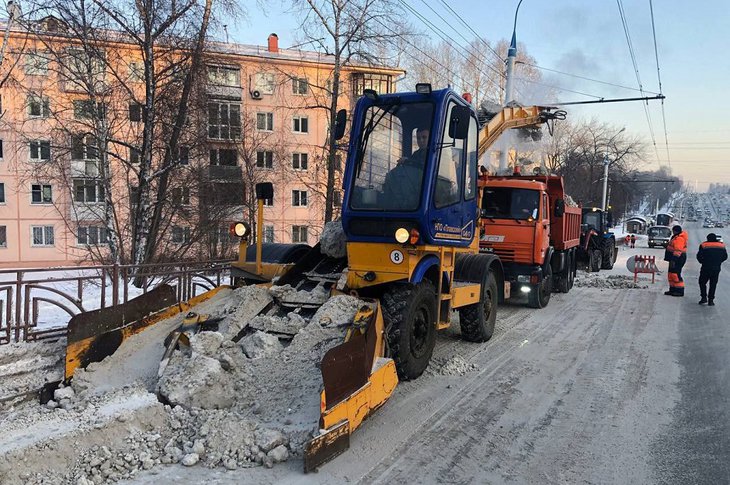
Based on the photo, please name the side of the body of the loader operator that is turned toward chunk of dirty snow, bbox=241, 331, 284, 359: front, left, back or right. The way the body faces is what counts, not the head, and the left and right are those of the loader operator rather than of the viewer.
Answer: front

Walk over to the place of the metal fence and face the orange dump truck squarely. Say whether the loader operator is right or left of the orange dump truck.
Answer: right

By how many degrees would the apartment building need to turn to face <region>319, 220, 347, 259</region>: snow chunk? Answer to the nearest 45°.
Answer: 0° — it already faces it

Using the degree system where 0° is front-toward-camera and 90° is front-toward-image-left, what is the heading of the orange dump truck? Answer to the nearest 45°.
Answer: approximately 45°

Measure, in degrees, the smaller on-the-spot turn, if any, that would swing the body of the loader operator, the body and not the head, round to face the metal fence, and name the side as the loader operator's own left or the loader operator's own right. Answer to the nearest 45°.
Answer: approximately 45° to the loader operator's own right

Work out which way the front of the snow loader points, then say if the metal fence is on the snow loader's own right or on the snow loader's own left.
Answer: on the snow loader's own right

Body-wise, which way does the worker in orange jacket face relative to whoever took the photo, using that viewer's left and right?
facing to the left of the viewer

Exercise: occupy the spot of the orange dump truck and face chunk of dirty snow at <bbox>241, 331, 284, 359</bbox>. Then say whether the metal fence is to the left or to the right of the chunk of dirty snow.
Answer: right

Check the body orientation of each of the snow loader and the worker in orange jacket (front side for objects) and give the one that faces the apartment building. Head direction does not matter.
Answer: the worker in orange jacket

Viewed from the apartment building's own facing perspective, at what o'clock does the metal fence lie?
The metal fence is roughly at 12 o'clock from the apartment building.

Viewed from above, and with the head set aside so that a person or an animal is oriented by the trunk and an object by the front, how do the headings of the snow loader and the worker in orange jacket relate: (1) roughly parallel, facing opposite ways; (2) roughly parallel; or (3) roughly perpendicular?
roughly perpendicular

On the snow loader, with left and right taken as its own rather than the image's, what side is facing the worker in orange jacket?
back

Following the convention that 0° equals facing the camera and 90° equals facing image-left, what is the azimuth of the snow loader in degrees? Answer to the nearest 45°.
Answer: approximately 45°
